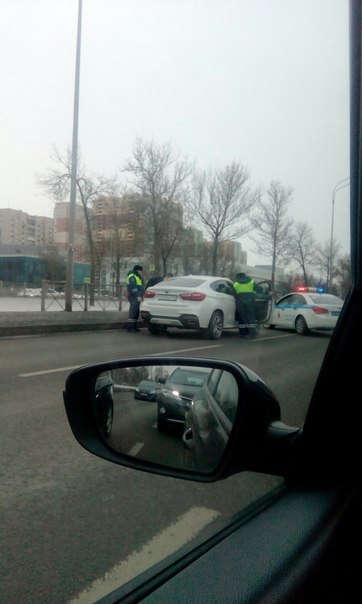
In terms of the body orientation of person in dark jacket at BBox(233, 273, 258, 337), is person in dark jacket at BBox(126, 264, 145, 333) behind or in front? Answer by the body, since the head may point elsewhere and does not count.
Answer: in front

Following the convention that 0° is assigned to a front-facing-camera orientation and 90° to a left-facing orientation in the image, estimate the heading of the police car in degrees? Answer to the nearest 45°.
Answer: approximately 135°

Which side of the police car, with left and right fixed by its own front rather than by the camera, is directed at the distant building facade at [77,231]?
front

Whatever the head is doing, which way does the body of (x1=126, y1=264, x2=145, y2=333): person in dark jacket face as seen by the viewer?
to the viewer's right

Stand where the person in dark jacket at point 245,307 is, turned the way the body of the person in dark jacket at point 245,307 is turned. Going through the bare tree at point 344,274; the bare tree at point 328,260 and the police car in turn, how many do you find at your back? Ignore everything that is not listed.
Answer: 0

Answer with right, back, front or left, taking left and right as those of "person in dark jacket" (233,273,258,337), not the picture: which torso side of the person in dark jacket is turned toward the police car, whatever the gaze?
right

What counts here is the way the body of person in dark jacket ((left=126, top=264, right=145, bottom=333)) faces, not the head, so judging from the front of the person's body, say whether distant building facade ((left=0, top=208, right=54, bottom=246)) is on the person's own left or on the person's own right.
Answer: on the person's own left

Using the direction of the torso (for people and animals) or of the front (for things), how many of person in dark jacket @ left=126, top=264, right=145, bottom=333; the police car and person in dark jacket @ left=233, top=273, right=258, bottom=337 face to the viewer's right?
1

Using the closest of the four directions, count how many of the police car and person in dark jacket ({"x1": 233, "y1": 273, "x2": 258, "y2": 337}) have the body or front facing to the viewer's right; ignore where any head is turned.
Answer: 0
